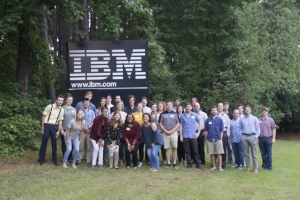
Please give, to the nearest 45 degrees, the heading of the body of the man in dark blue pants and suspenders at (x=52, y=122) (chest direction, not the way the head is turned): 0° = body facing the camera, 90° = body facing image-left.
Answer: approximately 0°

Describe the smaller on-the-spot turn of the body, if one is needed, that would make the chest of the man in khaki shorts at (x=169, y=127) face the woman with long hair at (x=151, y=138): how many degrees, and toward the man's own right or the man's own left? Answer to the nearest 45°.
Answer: approximately 45° to the man's own right

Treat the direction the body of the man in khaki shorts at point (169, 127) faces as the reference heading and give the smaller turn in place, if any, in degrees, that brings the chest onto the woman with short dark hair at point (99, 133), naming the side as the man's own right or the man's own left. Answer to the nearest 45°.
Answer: approximately 90° to the man's own right

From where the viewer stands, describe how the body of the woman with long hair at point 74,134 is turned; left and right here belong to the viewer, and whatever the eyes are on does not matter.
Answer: facing the viewer and to the right of the viewer

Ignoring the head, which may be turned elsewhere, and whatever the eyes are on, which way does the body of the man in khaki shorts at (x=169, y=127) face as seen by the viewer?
toward the camera

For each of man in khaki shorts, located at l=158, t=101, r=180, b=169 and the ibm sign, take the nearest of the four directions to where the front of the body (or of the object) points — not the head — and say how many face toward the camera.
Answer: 2

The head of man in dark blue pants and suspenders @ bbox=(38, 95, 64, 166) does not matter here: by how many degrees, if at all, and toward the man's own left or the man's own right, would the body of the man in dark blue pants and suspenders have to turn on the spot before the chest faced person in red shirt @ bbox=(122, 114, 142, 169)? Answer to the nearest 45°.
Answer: approximately 90° to the man's own left

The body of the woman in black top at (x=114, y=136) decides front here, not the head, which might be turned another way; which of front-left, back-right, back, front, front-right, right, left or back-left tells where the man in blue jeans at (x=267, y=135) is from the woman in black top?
left

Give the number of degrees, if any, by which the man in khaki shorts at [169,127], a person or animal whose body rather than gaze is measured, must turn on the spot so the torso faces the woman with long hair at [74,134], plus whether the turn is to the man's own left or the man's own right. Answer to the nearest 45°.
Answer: approximately 90° to the man's own right

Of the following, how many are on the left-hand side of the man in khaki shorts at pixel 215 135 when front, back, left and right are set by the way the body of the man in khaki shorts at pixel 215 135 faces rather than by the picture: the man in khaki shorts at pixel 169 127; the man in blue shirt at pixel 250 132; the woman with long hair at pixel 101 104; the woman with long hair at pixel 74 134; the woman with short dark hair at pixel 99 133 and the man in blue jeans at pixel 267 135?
2

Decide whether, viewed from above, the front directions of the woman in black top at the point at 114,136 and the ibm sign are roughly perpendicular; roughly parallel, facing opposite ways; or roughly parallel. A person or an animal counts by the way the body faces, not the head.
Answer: roughly parallel

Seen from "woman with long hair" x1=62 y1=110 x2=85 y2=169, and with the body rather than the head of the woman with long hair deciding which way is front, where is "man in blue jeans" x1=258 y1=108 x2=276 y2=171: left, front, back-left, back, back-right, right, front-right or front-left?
front-left

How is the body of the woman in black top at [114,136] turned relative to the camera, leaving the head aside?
toward the camera

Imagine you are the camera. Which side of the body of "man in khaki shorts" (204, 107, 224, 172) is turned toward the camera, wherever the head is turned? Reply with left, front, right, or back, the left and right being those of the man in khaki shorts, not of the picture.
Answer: front

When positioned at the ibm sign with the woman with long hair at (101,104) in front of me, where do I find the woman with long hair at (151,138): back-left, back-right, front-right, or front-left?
front-left
